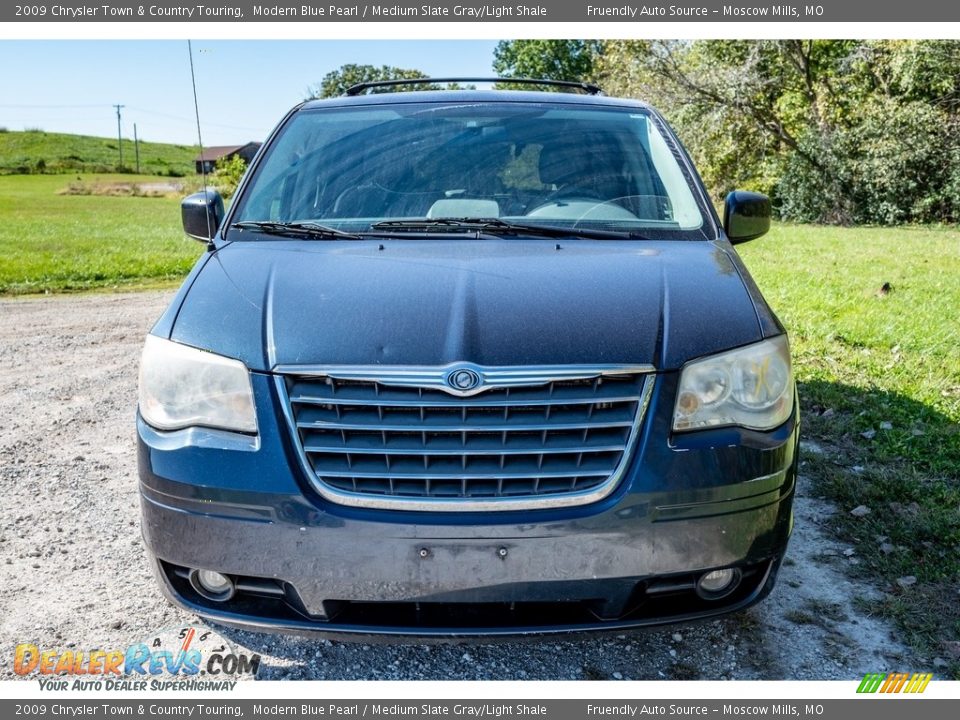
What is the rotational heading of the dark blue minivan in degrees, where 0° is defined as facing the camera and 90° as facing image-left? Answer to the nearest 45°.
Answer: approximately 0°
